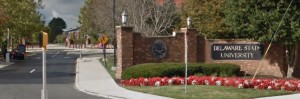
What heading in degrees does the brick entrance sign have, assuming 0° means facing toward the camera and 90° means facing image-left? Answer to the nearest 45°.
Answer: approximately 0°

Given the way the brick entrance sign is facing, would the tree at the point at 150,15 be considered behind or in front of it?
behind

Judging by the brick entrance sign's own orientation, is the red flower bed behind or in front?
in front
